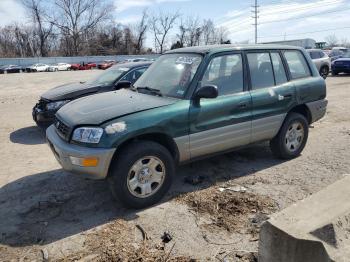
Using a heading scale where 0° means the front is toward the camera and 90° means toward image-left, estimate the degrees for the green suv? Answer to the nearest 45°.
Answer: approximately 45°

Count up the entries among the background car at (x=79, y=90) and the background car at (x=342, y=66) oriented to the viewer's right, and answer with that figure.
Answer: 0

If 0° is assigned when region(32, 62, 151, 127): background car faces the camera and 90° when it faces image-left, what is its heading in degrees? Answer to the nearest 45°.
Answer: approximately 45°

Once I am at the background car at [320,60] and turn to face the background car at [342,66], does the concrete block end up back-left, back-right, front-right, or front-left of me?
back-right

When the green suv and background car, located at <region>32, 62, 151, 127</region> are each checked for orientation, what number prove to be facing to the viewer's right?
0

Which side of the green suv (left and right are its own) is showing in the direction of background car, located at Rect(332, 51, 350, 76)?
back

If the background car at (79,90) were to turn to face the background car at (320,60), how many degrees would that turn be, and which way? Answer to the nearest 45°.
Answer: approximately 180°

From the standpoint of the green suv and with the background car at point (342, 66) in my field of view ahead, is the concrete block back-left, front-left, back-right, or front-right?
back-right

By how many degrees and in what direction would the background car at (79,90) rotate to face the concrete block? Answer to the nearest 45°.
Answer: approximately 45° to its left
